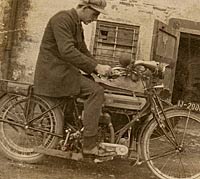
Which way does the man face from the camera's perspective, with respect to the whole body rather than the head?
to the viewer's right

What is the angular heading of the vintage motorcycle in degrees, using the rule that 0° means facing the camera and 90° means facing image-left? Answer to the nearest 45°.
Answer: approximately 270°

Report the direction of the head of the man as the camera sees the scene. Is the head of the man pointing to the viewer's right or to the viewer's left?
to the viewer's right
